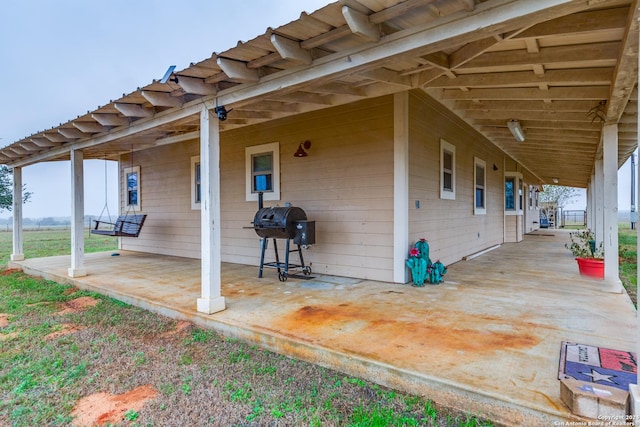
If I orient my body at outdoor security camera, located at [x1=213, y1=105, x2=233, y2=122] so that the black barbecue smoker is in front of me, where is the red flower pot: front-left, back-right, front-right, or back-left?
front-right

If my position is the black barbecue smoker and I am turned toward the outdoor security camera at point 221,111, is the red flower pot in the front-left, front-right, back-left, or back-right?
back-left

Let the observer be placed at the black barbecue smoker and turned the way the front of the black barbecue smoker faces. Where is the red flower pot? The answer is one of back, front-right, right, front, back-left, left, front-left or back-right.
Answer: back-left

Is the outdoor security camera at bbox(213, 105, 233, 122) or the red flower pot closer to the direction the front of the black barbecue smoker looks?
the outdoor security camera

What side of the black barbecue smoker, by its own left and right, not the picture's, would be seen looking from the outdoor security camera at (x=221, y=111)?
front
